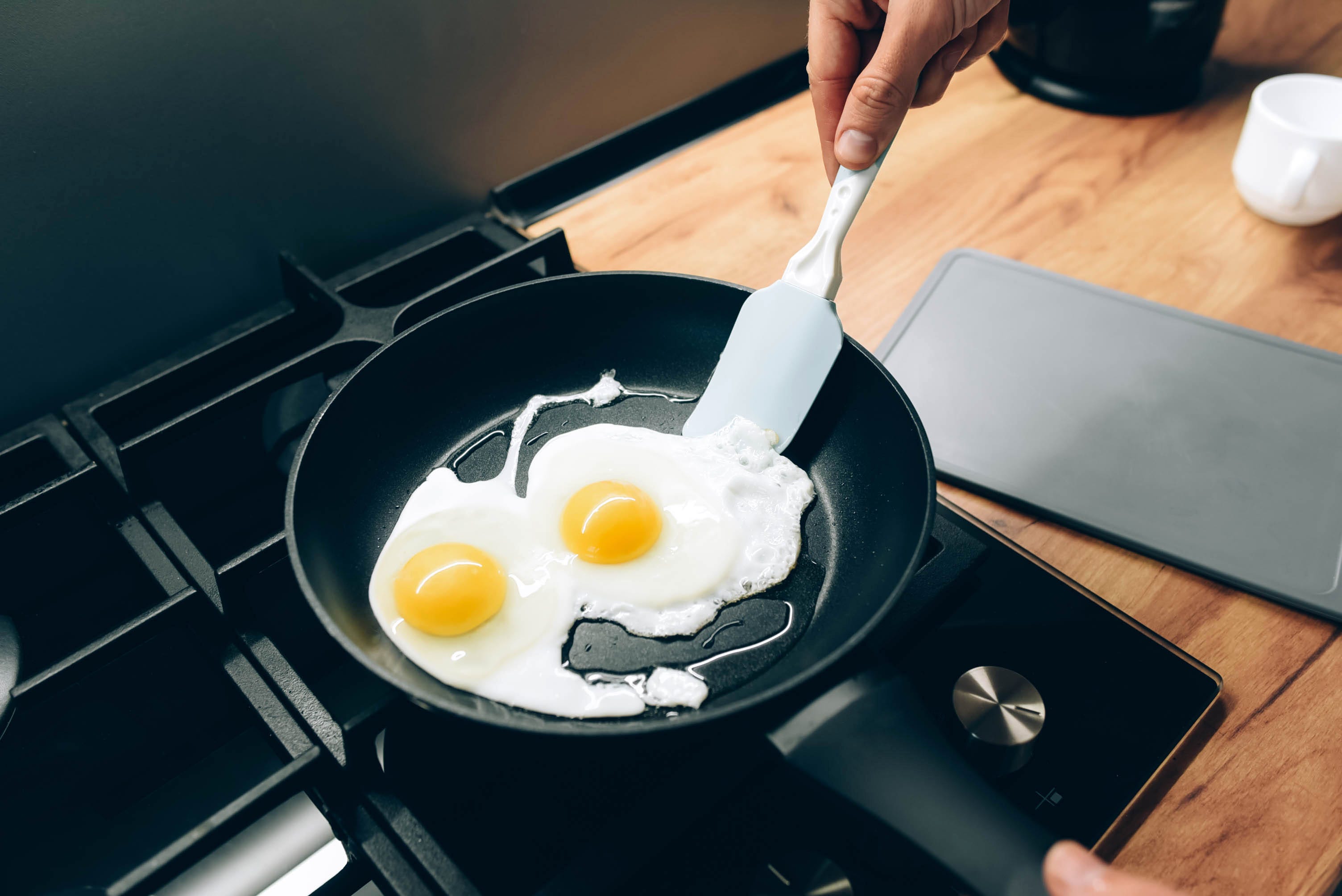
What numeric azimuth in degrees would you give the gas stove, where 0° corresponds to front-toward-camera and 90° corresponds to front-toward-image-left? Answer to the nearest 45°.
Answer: approximately 315°

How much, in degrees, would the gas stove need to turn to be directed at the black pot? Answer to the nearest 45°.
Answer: approximately 90° to its left

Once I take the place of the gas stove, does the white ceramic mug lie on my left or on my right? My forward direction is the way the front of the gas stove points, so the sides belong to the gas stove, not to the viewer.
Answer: on my left

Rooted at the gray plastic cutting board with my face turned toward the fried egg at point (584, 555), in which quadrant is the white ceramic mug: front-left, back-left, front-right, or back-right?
back-right

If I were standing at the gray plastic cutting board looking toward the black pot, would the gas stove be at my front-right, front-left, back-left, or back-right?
back-left

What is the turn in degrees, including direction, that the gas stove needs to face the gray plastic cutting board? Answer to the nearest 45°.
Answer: approximately 45° to its left
